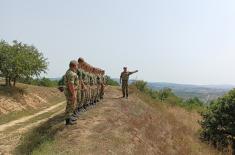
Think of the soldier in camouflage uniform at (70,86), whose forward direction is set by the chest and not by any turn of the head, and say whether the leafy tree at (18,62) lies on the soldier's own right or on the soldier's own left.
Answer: on the soldier's own left

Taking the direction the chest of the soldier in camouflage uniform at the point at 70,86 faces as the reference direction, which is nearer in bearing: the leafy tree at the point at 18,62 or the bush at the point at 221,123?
the bush

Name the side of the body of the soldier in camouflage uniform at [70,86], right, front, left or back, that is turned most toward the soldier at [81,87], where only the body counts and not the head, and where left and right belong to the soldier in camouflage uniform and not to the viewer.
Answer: left

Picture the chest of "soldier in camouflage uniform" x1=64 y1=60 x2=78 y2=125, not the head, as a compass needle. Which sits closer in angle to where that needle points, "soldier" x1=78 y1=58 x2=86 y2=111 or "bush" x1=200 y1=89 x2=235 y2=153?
the bush

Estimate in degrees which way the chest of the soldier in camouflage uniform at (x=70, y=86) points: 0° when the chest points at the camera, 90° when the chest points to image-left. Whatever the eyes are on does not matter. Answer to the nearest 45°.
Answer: approximately 270°
